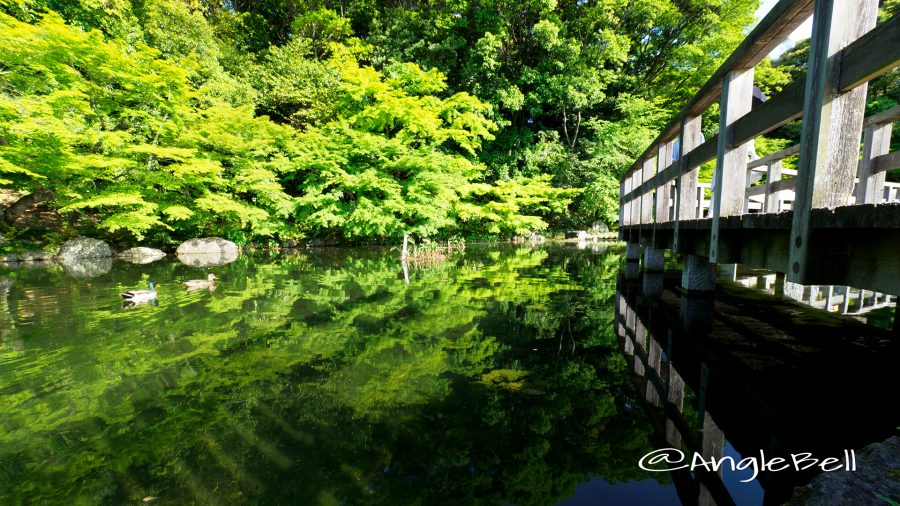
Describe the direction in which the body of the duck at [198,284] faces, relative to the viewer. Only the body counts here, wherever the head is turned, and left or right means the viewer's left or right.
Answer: facing to the right of the viewer

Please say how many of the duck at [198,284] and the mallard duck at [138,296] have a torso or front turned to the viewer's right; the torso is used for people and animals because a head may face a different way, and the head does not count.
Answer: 2

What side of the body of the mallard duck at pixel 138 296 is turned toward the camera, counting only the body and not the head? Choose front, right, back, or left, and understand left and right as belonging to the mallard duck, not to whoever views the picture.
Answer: right

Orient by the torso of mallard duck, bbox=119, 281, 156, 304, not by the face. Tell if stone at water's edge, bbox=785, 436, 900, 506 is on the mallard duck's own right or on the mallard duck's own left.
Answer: on the mallard duck's own right

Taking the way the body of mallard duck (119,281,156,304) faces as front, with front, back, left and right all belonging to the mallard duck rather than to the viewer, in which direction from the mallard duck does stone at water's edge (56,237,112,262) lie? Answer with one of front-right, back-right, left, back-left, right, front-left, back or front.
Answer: left

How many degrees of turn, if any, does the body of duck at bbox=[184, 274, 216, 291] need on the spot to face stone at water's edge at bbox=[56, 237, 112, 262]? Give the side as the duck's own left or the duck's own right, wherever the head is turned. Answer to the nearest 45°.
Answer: approximately 90° to the duck's own left
